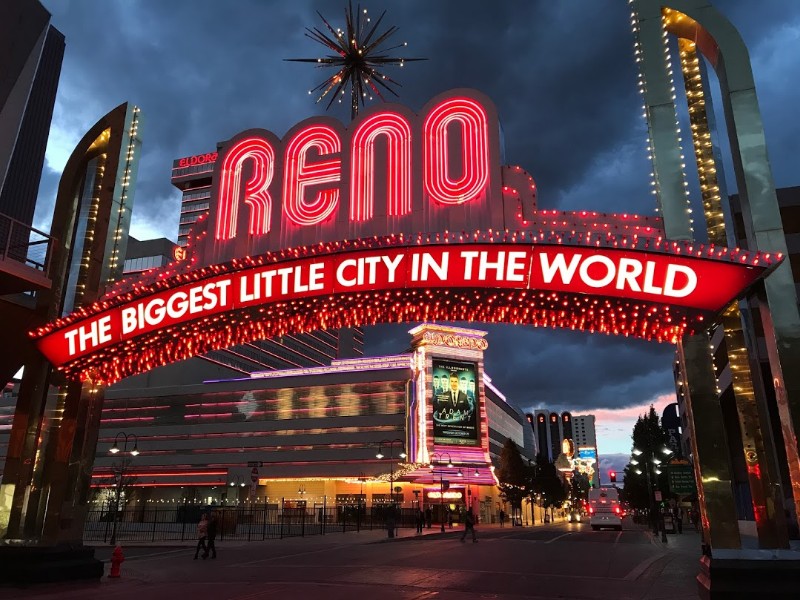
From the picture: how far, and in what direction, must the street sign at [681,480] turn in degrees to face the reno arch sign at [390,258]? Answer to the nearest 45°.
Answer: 0° — it already faces it

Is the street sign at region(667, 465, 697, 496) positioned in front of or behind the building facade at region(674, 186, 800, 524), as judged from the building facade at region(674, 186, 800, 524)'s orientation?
in front

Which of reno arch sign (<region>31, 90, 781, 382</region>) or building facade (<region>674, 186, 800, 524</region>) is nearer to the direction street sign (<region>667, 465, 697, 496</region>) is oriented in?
the reno arch sign

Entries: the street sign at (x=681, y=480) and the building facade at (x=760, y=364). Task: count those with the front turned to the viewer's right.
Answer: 0

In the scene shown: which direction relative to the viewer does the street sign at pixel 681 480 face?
toward the camera
